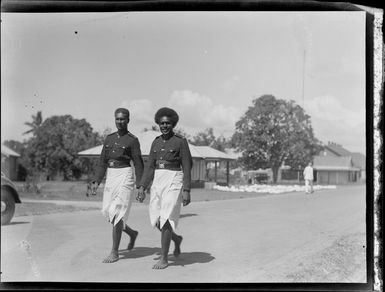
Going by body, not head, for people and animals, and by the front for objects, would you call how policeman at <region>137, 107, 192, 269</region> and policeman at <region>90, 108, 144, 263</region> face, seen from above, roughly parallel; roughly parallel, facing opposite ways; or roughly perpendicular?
roughly parallel

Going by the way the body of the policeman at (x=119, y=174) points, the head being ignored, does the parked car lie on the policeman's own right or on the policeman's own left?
on the policeman's own right

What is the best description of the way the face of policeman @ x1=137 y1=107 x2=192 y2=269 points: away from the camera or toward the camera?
toward the camera

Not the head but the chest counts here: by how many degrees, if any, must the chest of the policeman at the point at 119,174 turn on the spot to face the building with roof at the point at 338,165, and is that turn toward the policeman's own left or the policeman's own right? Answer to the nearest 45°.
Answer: approximately 135° to the policeman's own left

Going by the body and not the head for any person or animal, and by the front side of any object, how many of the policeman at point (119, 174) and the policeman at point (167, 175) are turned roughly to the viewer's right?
0

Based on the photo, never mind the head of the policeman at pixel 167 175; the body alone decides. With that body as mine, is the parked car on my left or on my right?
on my right

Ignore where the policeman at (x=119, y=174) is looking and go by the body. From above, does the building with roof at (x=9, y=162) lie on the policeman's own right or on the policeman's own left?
on the policeman's own right

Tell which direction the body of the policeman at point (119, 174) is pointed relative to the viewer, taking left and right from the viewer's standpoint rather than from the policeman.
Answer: facing the viewer and to the left of the viewer

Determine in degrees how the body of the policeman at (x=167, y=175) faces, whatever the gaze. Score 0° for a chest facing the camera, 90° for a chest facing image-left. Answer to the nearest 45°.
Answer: approximately 45°

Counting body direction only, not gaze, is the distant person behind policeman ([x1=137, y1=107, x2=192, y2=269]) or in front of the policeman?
behind

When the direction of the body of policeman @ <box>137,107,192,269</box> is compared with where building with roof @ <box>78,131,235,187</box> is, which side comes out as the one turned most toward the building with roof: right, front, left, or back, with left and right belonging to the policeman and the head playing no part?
back
